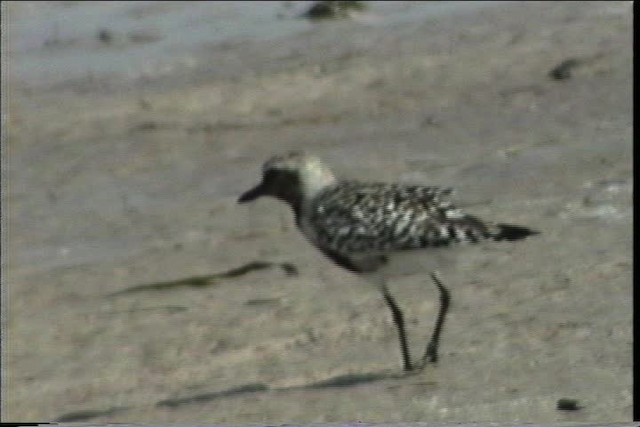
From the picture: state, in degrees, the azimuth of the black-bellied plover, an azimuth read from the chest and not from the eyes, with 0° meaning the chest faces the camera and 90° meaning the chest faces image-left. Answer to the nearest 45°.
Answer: approximately 90°
